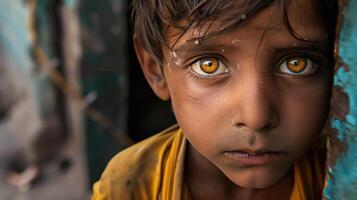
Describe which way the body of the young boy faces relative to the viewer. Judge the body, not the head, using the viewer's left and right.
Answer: facing the viewer
